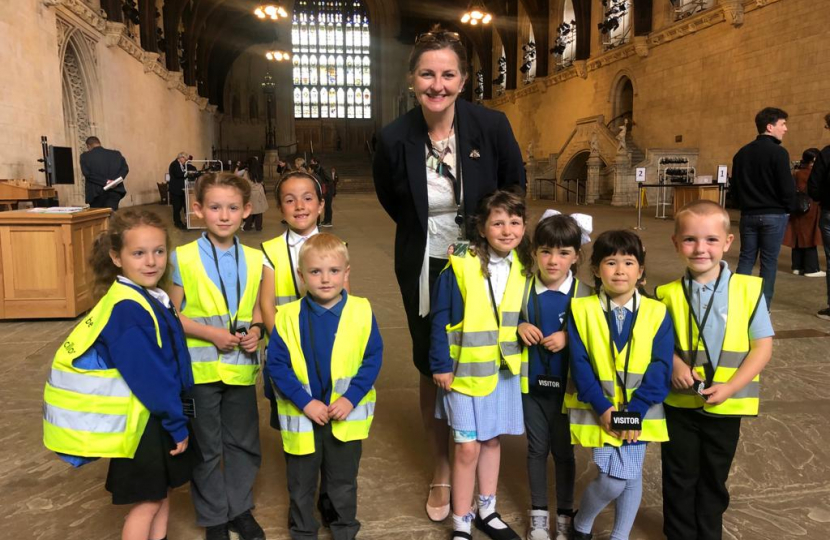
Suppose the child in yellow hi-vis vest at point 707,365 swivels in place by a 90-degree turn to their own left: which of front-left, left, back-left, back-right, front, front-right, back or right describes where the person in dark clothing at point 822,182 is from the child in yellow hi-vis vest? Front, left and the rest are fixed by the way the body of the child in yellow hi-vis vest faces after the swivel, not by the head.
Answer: left

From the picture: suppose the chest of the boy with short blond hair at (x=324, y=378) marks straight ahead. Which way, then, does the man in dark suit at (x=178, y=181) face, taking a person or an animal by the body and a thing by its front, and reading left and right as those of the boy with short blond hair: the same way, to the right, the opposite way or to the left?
to the left

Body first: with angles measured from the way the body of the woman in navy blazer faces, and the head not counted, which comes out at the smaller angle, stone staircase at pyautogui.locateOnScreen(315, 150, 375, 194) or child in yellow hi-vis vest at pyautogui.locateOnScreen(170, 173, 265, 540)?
the child in yellow hi-vis vest

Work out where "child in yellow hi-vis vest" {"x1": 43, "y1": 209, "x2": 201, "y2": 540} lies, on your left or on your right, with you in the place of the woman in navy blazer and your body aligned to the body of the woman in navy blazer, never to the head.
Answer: on your right

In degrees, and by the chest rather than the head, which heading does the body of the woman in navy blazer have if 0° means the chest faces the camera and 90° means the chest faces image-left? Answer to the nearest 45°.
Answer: approximately 0°

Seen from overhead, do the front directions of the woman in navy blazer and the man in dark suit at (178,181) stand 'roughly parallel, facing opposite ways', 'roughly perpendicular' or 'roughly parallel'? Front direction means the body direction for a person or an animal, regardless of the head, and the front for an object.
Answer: roughly perpendicular

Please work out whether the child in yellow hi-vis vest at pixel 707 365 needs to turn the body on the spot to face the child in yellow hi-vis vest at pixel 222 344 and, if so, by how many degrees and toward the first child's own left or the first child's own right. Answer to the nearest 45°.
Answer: approximately 90° to the first child's own right

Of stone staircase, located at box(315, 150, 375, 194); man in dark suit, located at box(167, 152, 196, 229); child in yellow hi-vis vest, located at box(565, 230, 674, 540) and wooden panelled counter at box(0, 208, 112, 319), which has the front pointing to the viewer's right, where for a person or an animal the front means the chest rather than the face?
the man in dark suit
